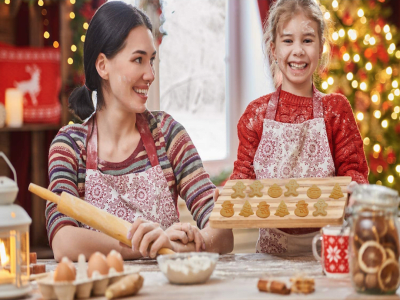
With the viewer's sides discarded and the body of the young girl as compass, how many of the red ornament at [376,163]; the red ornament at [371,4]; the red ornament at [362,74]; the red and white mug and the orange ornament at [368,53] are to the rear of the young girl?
4

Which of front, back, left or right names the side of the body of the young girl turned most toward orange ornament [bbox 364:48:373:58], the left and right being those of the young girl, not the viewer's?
back

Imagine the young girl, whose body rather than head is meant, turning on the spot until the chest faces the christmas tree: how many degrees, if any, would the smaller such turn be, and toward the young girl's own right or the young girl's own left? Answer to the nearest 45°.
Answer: approximately 180°

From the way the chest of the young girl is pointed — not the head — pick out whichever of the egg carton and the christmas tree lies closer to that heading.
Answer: the egg carton

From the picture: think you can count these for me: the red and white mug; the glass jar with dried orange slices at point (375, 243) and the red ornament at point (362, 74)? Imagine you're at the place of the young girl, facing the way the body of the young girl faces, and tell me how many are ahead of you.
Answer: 2

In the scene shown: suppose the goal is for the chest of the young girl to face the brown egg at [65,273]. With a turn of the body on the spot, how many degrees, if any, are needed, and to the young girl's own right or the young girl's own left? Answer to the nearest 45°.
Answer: approximately 45° to the young girl's own right

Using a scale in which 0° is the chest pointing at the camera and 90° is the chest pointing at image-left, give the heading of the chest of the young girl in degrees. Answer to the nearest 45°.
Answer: approximately 0°

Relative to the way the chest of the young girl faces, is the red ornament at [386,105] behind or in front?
behind

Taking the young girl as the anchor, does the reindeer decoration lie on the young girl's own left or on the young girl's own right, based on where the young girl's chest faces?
on the young girl's own right

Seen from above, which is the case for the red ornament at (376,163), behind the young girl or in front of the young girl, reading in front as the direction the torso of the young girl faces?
behind

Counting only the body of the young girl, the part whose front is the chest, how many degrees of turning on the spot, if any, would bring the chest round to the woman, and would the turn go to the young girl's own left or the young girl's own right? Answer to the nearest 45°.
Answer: approximately 90° to the young girl's own right

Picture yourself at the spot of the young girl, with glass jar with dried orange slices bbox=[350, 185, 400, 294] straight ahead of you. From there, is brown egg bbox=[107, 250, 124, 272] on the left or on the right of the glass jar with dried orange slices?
right

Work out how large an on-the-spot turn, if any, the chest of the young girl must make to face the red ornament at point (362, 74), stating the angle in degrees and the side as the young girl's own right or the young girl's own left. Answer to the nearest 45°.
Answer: approximately 180°

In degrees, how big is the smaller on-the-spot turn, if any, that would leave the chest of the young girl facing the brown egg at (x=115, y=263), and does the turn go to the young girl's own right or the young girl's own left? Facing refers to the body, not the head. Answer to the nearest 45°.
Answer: approximately 45° to the young girl's own right
